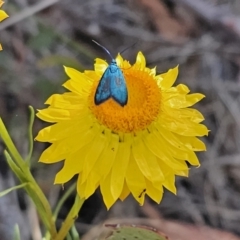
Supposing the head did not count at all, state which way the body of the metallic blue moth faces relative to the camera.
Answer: away from the camera

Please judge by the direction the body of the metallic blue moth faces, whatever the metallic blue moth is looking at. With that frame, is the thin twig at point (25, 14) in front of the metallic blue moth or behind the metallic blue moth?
in front
